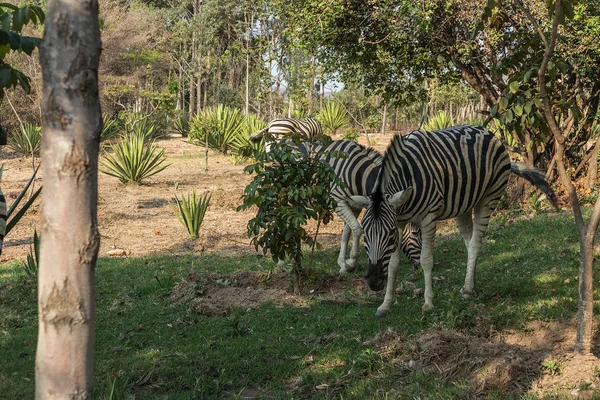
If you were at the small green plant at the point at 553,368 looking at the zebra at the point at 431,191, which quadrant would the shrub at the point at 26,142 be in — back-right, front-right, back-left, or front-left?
front-left

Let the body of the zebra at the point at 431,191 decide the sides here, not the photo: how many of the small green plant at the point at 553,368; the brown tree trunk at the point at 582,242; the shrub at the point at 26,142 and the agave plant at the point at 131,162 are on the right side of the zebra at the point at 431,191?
2

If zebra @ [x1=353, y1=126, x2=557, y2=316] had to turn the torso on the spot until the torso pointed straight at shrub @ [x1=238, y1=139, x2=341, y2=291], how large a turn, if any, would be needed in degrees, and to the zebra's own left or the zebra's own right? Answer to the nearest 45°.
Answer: approximately 45° to the zebra's own right

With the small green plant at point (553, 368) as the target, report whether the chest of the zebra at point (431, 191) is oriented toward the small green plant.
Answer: no

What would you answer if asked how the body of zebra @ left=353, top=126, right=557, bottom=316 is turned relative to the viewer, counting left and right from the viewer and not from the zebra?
facing the viewer and to the left of the viewer

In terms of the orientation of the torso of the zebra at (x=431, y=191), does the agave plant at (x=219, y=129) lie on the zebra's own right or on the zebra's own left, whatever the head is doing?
on the zebra's own right

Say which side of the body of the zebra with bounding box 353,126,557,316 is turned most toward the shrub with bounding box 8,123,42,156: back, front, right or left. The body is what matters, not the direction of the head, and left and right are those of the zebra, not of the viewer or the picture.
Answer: right

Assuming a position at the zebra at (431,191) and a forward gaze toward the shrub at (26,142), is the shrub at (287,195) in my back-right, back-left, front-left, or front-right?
front-left

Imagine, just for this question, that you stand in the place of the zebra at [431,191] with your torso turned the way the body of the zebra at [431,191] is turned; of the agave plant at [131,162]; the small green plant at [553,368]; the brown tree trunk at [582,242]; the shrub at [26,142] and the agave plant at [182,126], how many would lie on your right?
3

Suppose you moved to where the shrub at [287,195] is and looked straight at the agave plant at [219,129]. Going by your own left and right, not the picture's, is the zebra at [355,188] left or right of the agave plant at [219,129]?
right

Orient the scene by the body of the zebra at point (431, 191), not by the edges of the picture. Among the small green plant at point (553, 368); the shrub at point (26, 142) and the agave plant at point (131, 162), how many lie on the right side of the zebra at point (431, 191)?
2

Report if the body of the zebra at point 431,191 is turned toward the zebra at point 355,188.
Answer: no

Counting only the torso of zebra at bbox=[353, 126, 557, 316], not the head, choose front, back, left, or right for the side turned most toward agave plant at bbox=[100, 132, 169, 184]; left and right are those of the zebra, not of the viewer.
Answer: right
